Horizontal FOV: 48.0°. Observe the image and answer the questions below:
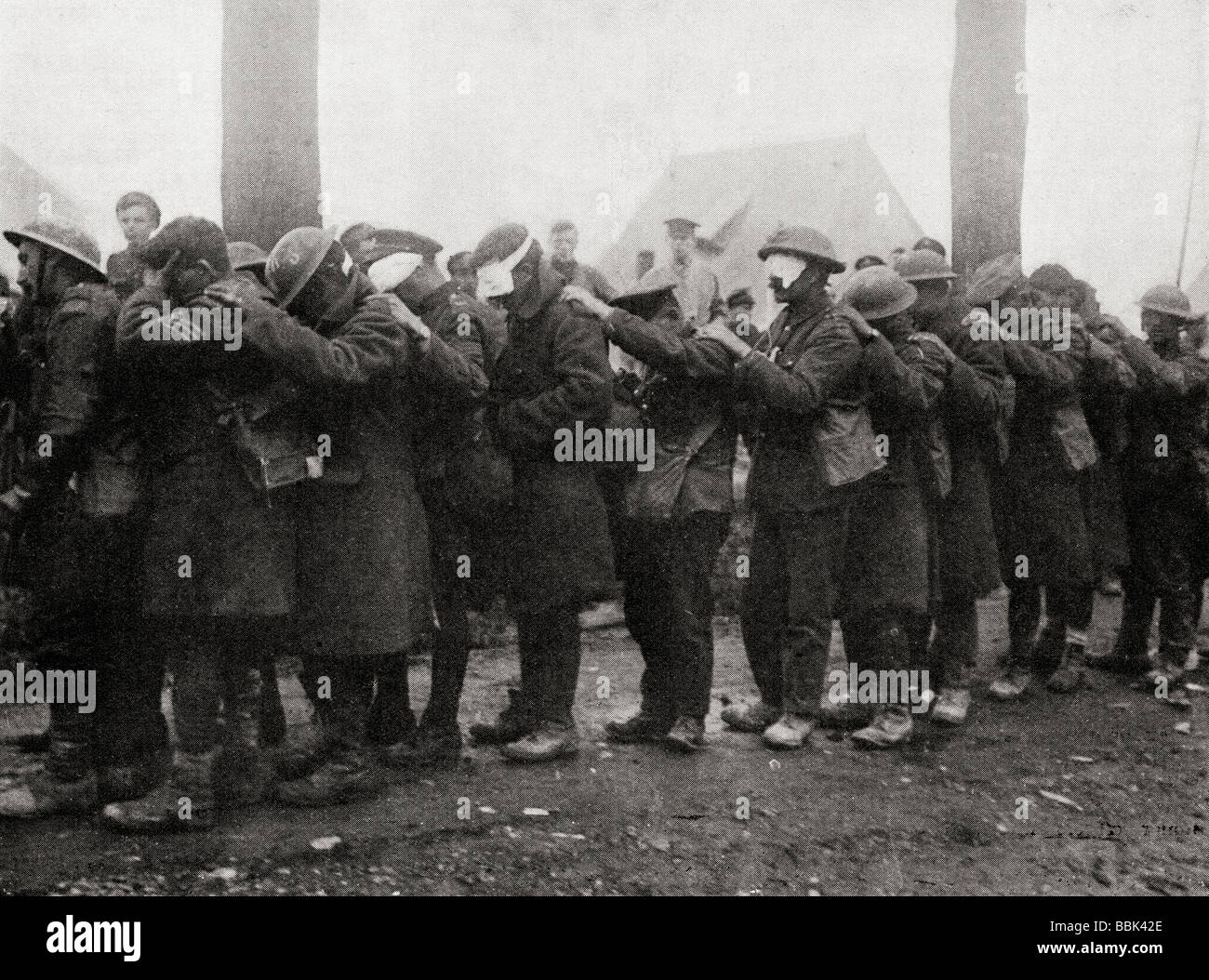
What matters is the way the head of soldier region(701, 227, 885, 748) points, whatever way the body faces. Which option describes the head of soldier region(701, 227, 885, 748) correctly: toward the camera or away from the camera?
toward the camera

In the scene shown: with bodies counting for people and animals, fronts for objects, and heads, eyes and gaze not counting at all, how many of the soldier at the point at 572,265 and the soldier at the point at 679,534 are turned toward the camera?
1

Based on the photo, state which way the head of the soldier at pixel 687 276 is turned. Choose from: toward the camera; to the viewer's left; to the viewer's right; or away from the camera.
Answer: toward the camera

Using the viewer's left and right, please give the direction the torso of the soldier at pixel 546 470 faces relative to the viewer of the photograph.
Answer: facing to the left of the viewer

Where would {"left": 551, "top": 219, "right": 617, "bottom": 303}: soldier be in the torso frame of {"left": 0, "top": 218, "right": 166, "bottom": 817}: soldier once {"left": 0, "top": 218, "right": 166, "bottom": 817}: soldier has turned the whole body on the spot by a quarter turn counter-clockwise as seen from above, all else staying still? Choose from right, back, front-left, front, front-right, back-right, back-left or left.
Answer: back-left

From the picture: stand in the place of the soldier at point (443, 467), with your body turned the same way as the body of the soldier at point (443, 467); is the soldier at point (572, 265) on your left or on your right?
on your right

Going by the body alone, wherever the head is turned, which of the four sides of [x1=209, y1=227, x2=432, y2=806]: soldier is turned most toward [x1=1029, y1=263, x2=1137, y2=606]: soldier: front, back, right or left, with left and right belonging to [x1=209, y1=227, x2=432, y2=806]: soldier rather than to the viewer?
back

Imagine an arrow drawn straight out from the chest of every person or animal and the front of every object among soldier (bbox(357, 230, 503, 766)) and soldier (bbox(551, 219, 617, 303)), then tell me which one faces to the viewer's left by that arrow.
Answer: soldier (bbox(357, 230, 503, 766))

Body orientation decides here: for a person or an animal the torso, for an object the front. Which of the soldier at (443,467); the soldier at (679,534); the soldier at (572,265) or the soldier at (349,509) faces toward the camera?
the soldier at (572,265)

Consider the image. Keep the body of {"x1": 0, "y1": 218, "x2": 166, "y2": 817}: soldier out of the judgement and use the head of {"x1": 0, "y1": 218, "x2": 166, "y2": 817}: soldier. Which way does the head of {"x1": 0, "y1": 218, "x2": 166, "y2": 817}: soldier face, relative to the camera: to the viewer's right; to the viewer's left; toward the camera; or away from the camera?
to the viewer's left

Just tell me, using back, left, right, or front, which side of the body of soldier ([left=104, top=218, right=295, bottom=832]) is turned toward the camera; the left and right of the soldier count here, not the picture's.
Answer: left

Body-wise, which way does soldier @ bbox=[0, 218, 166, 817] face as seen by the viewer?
to the viewer's left

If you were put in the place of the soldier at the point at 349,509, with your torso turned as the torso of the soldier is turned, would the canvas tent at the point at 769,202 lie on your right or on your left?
on your right

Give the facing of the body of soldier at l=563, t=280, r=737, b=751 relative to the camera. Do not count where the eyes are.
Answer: to the viewer's left

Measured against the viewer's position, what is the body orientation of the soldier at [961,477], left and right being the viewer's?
facing to the left of the viewer

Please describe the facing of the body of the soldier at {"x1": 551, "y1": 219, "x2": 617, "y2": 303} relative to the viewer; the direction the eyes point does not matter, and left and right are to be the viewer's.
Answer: facing the viewer

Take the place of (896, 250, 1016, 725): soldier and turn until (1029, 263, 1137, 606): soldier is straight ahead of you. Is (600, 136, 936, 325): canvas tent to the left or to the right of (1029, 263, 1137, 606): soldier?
left

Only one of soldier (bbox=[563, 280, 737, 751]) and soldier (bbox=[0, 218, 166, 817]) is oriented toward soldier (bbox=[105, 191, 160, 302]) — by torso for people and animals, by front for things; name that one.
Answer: soldier (bbox=[563, 280, 737, 751])

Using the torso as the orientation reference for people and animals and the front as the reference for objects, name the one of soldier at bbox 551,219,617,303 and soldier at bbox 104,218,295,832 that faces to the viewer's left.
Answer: soldier at bbox 104,218,295,832

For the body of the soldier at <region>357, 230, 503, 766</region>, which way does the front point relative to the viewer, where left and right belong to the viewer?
facing to the left of the viewer

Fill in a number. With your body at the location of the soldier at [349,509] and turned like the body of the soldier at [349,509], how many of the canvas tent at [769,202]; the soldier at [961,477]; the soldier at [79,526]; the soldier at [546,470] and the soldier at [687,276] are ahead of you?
1

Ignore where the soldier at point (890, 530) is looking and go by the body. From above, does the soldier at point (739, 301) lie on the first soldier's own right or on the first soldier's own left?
on the first soldier's own right

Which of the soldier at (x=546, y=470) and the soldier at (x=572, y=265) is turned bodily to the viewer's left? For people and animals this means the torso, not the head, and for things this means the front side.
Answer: the soldier at (x=546, y=470)

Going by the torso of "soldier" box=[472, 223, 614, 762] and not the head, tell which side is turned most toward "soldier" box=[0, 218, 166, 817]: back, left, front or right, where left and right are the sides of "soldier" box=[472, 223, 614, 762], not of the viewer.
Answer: front

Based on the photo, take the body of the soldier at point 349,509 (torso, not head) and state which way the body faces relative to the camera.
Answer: to the viewer's left
